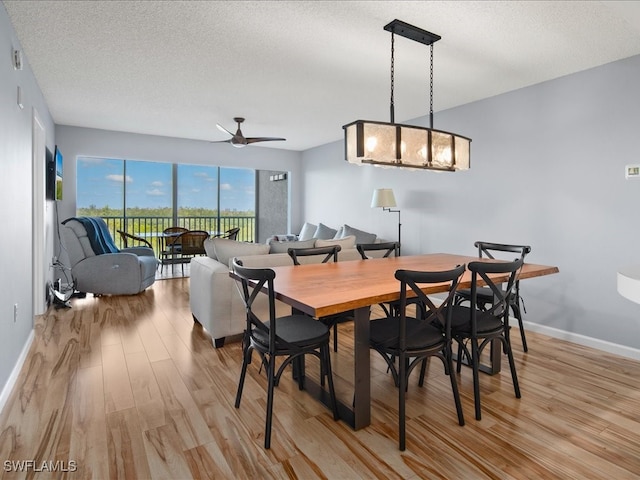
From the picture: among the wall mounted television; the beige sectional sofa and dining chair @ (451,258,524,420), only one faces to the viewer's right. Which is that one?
the wall mounted television

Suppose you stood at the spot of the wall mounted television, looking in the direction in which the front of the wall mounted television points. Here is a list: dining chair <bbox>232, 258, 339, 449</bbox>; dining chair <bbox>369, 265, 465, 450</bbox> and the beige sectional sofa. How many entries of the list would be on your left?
0

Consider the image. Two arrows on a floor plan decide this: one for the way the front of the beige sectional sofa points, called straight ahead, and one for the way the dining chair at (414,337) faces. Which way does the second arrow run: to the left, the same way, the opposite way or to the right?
the same way

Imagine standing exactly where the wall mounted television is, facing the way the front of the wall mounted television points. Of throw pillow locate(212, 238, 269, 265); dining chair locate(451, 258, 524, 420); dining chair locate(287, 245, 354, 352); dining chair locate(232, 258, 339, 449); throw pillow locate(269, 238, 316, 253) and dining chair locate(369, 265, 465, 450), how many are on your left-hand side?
0

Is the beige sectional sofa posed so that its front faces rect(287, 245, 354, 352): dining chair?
no

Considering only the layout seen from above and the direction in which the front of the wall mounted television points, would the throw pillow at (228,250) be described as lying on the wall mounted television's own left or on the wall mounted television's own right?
on the wall mounted television's own right

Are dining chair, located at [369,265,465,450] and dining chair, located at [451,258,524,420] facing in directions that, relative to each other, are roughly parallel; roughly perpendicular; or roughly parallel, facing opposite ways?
roughly parallel

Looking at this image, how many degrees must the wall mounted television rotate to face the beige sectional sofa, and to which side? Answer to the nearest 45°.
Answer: approximately 45° to its right

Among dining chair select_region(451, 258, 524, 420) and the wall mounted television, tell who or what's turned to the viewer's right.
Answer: the wall mounted television

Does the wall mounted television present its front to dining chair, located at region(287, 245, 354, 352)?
no

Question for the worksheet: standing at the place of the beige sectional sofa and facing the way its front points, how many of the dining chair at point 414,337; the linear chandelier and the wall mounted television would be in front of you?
1

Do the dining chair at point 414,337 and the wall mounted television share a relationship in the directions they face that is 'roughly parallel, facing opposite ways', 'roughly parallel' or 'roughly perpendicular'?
roughly perpendicular

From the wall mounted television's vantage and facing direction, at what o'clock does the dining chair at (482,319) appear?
The dining chair is roughly at 2 o'clock from the wall mounted television.

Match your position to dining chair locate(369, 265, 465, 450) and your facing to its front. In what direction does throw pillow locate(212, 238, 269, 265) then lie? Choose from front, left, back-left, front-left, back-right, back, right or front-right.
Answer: front

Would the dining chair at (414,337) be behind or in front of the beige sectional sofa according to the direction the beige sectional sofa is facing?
behind

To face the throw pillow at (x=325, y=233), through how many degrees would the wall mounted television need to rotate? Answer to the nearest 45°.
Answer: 0° — it already faces it

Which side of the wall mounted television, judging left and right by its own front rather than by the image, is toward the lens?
right

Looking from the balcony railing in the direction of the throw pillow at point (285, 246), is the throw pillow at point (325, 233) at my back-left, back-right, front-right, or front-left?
front-left

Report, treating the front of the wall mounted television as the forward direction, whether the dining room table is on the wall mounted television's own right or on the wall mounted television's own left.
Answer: on the wall mounted television's own right

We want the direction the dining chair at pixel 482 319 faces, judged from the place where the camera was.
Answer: facing away from the viewer and to the left of the viewer

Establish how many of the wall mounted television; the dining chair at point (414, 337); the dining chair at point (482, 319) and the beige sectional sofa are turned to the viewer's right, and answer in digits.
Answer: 1
